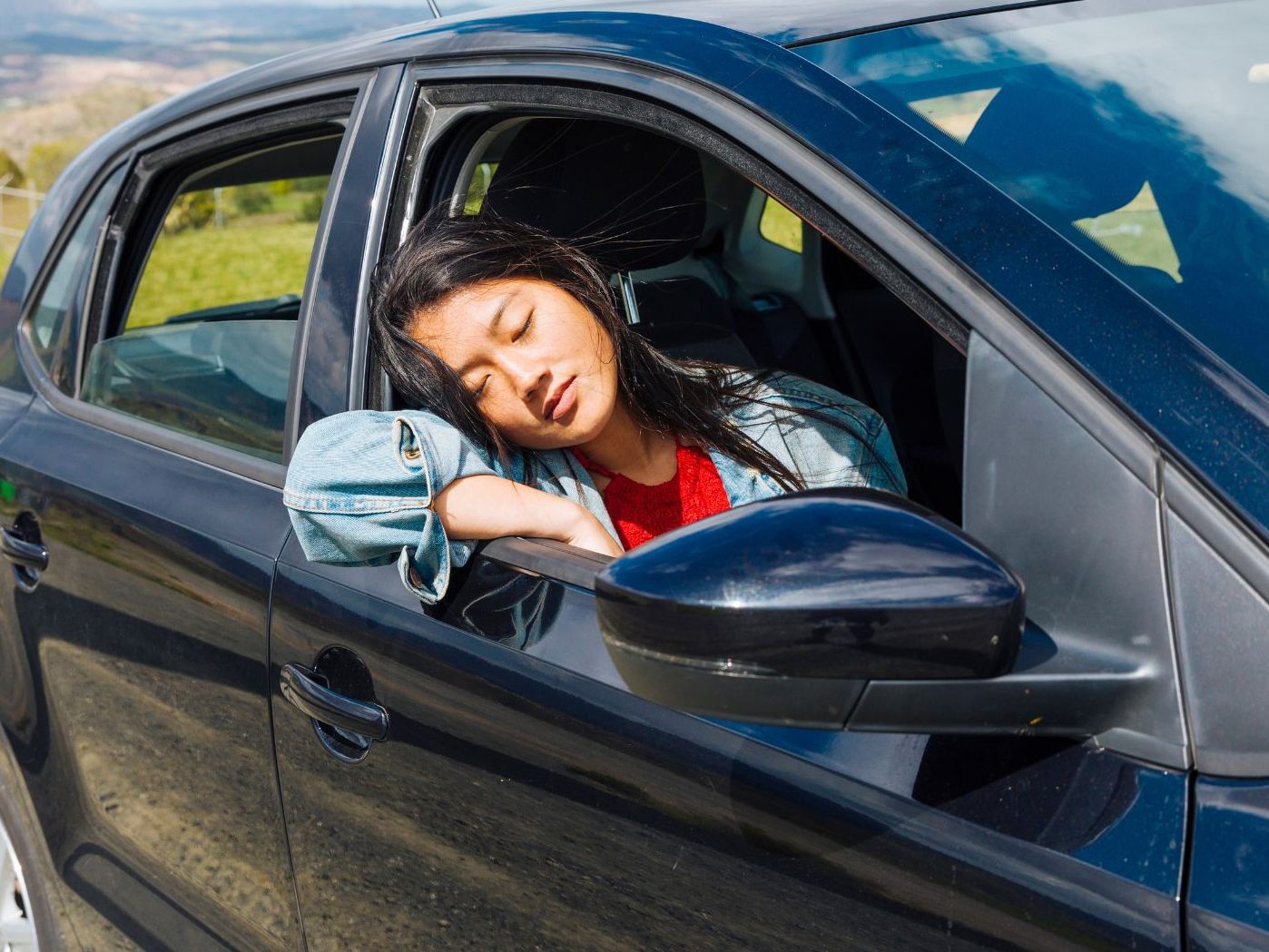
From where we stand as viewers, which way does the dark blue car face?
facing the viewer and to the right of the viewer

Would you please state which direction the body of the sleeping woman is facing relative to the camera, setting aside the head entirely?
toward the camera
